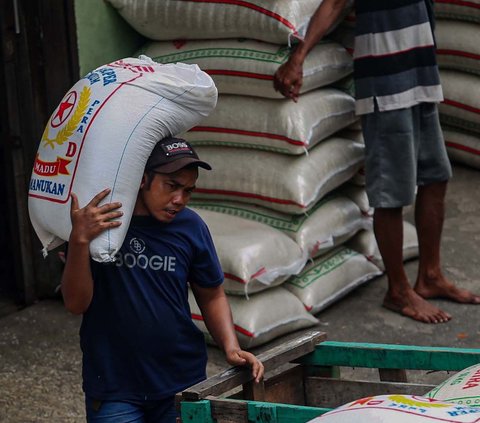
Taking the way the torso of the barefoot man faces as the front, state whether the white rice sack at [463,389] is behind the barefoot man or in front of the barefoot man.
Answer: in front

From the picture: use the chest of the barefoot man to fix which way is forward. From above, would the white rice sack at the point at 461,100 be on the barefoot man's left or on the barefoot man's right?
on the barefoot man's left

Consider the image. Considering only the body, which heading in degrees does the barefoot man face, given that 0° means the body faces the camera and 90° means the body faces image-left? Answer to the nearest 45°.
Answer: approximately 315°

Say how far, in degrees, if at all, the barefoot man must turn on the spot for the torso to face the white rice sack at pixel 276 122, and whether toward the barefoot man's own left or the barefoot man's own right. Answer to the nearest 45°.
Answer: approximately 135° to the barefoot man's own right

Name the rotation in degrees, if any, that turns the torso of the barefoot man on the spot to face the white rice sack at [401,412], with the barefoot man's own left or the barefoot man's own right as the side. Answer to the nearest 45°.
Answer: approximately 45° to the barefoot man's own right

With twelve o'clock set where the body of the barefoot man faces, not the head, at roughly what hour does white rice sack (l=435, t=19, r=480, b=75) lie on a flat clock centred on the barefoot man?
The white rice sack is roughly at 8 o'clock from the barefoot man.
